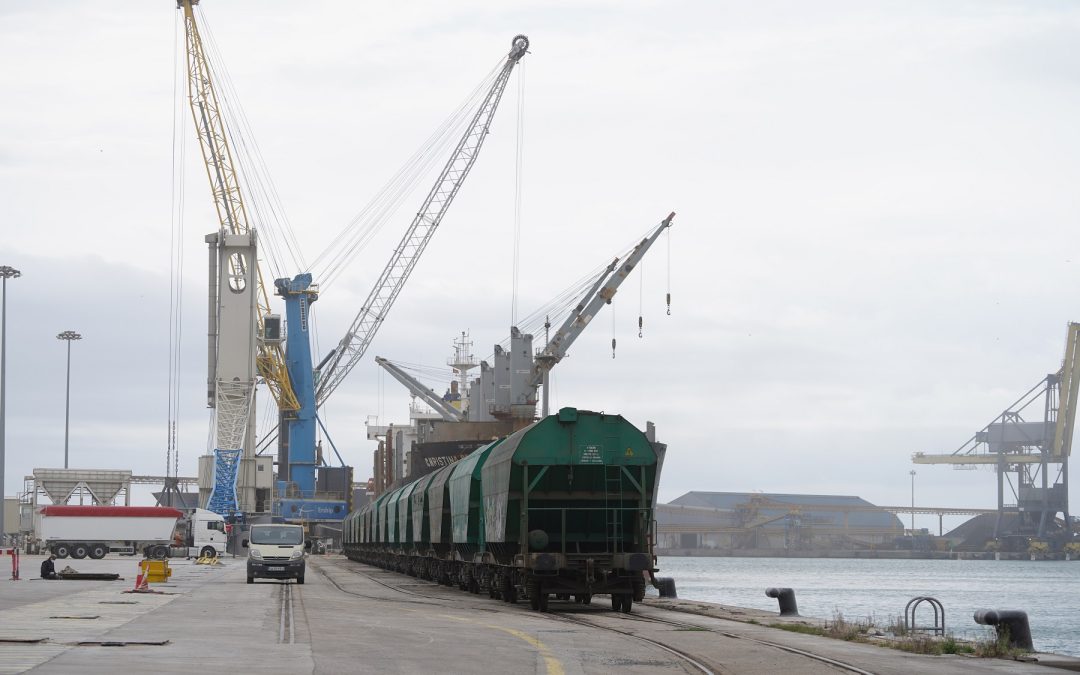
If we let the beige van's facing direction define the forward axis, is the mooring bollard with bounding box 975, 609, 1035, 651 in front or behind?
in front

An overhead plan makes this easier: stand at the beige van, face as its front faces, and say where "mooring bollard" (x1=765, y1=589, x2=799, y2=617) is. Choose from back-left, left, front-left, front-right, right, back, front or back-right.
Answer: front-left

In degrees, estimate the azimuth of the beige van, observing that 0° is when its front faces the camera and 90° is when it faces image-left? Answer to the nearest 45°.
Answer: approximately 0°

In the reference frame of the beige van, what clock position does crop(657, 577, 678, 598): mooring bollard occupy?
The mooring bollard is roughly at 10 o'clock from the beige van.

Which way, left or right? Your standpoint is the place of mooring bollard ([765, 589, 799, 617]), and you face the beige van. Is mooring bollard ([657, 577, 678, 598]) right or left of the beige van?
right
